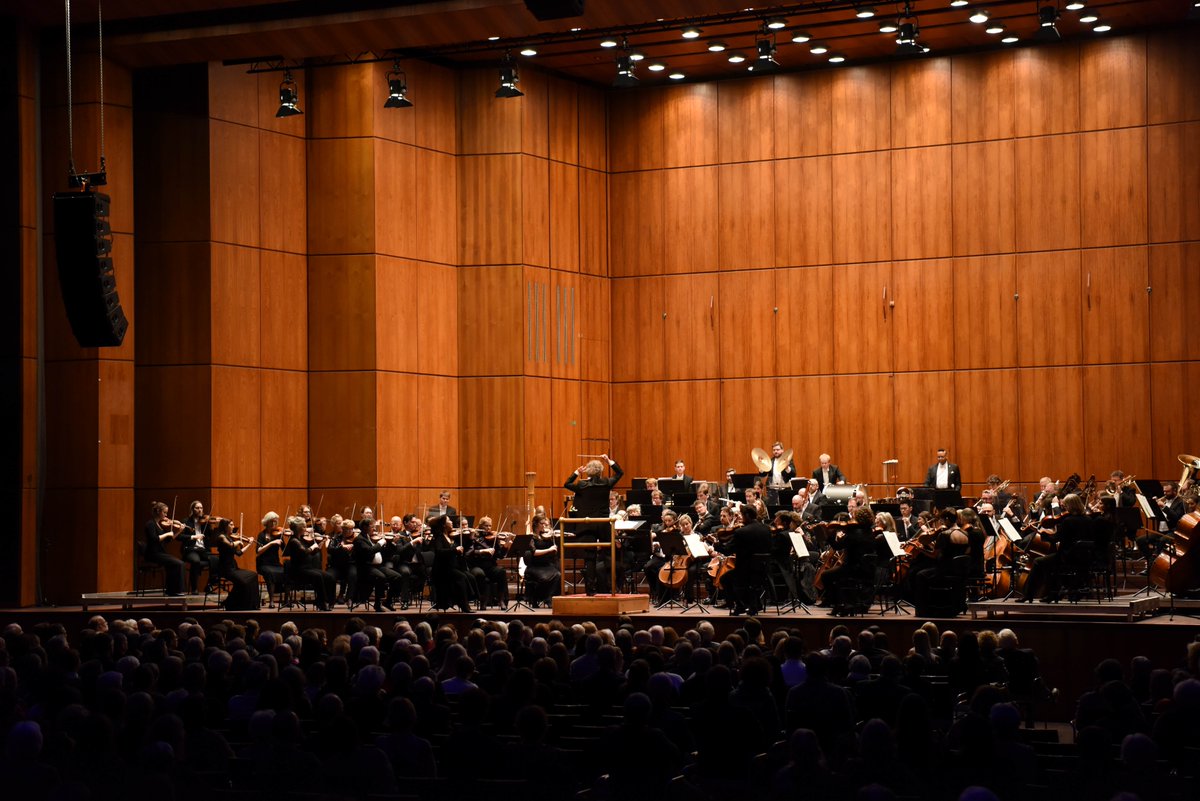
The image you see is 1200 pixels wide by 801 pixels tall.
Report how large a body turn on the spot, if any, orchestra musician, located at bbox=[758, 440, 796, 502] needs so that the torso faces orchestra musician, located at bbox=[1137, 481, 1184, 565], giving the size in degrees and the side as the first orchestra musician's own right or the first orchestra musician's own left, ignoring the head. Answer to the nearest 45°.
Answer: approximately 45° to the first orchestra musician's own left

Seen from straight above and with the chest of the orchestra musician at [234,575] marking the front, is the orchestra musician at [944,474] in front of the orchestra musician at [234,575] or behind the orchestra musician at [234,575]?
in front

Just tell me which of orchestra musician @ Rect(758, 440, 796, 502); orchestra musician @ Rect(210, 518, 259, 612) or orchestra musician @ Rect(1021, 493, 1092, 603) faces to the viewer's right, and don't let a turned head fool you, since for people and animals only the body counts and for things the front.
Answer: orchestra musician @ Rect(210, 518, 259, 612)

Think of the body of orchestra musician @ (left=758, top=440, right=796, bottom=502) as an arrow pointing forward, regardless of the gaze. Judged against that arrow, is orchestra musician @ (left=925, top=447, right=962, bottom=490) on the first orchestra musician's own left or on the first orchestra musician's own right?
on the first orchestra musician's own left

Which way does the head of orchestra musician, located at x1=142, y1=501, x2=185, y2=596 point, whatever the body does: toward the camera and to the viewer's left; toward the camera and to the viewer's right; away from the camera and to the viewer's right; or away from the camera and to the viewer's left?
toward the camera and to the viewer's right

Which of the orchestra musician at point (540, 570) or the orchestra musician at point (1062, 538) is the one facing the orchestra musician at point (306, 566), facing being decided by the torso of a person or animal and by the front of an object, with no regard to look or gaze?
the orchestra musician at point (1062, 538)

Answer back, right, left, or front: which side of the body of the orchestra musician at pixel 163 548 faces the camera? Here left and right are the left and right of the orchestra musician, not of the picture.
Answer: right

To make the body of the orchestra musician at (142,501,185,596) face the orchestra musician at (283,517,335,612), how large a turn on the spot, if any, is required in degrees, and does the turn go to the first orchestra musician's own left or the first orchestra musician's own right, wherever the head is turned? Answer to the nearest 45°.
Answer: approximately 45° to the first orchestra musician's own right

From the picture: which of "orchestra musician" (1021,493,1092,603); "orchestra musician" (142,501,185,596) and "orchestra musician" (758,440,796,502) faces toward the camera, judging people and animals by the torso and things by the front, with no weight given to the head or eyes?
"orchestra musician" (758,440,796,502)

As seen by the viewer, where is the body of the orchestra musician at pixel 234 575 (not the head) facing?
to the viewer's right

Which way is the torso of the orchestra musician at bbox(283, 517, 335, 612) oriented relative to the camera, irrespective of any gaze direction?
to the viewer's right

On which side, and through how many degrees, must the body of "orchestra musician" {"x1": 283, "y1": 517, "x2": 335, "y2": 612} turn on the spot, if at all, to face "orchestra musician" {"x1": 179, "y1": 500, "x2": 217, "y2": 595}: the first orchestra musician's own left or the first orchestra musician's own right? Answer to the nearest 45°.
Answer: approximately 135° to the first orchestra musician's own left

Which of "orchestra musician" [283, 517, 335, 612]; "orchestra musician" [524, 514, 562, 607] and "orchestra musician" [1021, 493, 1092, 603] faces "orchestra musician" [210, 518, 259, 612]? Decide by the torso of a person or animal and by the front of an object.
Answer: "orchestra musician" [1021, 493, 1092, 603]

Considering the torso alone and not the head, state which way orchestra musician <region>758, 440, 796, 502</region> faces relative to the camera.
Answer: toward the camera
